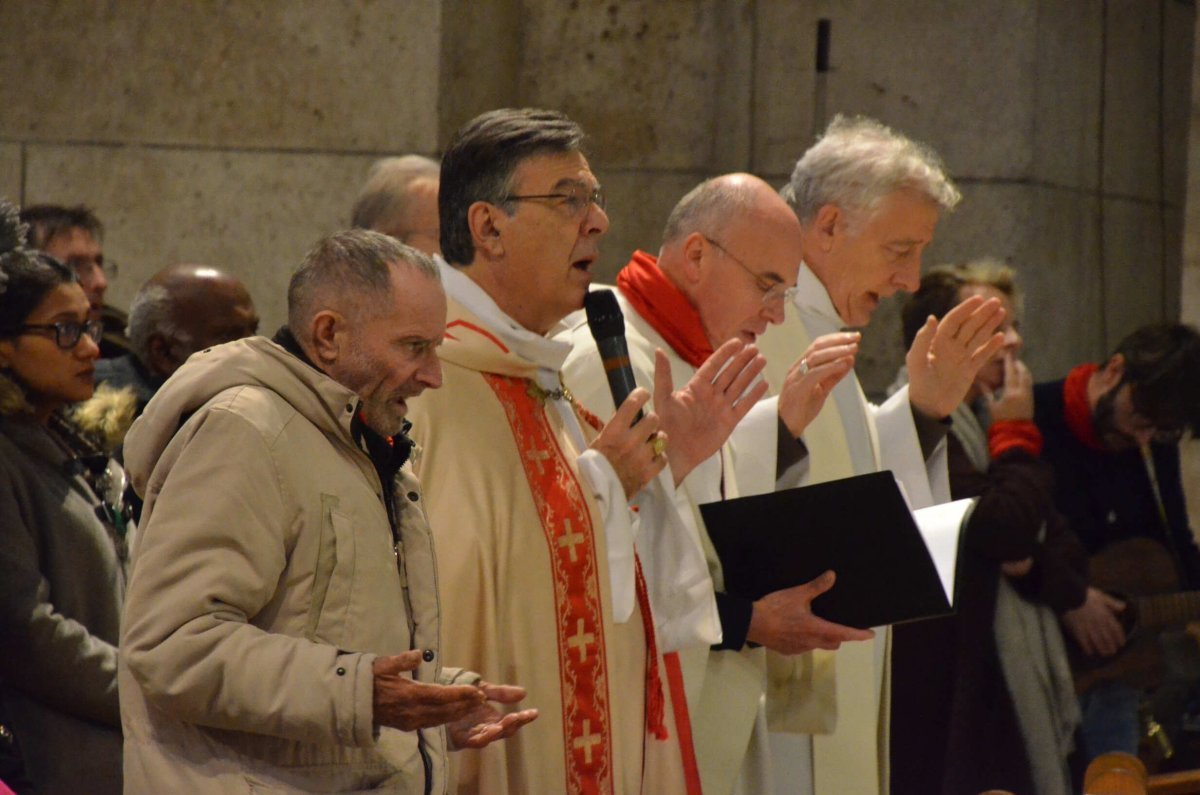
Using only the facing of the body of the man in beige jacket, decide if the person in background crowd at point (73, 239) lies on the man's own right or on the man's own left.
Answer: on the man's own left

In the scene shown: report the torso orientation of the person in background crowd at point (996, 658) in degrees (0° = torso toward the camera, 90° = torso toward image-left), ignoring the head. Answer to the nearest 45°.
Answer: approximately 315°

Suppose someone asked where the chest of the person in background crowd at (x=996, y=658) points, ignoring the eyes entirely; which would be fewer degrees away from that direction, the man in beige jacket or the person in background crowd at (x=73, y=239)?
the man in beige jacket

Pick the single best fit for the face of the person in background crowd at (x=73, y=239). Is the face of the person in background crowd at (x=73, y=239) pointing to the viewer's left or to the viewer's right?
to the viewer's right

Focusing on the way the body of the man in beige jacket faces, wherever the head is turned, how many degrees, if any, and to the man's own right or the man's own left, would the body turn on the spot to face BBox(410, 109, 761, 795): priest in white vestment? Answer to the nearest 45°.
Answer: approximately 45° to the man's own left

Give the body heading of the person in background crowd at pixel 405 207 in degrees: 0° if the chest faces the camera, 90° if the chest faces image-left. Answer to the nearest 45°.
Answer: approximately 270°

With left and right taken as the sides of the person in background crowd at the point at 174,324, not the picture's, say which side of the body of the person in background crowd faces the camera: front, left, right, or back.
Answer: right

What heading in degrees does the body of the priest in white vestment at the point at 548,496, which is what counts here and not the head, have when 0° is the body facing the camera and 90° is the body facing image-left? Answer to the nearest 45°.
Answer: approximately 270°

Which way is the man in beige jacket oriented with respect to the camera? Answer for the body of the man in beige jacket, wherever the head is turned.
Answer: to the viewer's right

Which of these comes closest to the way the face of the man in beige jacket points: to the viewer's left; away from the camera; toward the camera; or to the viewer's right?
to the viewer's right

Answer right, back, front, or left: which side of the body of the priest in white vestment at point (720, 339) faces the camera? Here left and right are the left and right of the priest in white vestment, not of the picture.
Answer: right

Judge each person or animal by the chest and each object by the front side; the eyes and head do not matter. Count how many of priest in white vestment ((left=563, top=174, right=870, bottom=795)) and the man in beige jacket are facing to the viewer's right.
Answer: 2
